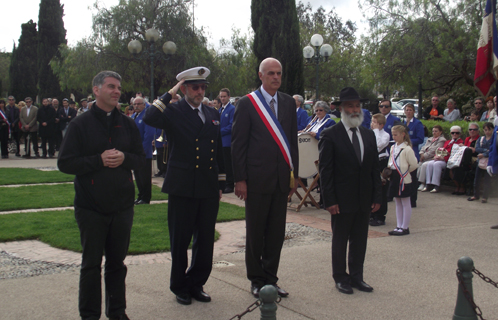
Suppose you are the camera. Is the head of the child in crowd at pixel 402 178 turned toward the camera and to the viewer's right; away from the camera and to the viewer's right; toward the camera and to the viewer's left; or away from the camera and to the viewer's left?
toward the camera and to the viewer's left

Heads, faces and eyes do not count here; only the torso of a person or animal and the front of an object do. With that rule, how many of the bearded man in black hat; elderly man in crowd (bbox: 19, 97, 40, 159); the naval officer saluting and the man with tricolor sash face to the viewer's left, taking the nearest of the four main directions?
0

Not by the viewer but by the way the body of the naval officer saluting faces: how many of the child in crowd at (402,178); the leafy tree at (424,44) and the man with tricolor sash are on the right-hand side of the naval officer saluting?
0

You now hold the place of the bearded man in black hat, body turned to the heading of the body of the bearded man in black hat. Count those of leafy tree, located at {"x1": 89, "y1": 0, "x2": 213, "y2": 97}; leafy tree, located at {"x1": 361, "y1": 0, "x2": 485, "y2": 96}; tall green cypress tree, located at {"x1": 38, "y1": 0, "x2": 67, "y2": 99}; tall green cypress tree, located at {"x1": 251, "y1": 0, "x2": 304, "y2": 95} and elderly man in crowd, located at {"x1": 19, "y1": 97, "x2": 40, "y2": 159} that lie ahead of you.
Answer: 0

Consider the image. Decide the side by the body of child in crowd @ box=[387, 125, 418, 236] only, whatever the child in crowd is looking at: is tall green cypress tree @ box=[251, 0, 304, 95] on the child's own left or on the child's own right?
on the child's own right

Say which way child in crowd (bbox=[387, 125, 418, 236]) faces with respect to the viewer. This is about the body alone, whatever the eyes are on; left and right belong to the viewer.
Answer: facing the viewer and to the left of the viewer

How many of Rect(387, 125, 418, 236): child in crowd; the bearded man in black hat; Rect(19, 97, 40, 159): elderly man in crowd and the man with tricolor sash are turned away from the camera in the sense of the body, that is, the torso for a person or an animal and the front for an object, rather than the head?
0

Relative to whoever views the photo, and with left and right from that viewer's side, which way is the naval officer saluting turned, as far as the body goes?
facing the viewer and to the right of the viewer

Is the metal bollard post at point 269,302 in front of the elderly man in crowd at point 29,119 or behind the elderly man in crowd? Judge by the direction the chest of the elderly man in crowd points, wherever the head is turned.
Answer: in front

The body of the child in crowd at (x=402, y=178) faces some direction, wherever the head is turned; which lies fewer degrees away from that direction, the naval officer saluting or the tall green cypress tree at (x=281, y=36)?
the naval officer saluting

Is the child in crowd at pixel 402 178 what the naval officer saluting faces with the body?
no

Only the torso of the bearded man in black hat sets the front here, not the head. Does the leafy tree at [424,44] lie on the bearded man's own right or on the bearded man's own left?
on the bearded man's own left

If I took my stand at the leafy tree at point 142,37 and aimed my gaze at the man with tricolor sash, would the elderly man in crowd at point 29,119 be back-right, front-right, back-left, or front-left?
front-right

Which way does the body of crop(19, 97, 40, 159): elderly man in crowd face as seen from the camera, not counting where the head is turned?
toward the camera

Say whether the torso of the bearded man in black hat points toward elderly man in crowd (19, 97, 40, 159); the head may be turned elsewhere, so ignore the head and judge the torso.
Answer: no

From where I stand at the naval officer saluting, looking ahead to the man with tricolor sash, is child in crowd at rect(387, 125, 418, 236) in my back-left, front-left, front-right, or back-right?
front-left

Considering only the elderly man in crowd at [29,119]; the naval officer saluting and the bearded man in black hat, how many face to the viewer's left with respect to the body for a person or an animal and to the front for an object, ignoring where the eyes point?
0

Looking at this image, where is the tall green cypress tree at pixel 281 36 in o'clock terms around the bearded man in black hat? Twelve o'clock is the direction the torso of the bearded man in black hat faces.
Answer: The tall green cypress tree is roughly at 7 o'clock from the bearded man in black hat.

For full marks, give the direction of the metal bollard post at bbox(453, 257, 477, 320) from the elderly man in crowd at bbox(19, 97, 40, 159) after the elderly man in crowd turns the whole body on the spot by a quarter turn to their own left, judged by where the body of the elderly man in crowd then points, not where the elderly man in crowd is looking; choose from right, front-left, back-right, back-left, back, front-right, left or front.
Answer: right

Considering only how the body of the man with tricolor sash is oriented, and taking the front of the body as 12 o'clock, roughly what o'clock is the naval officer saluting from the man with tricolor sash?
The naval officer saluting is roughly at 4 o'clock from the man with tricolor sash.
